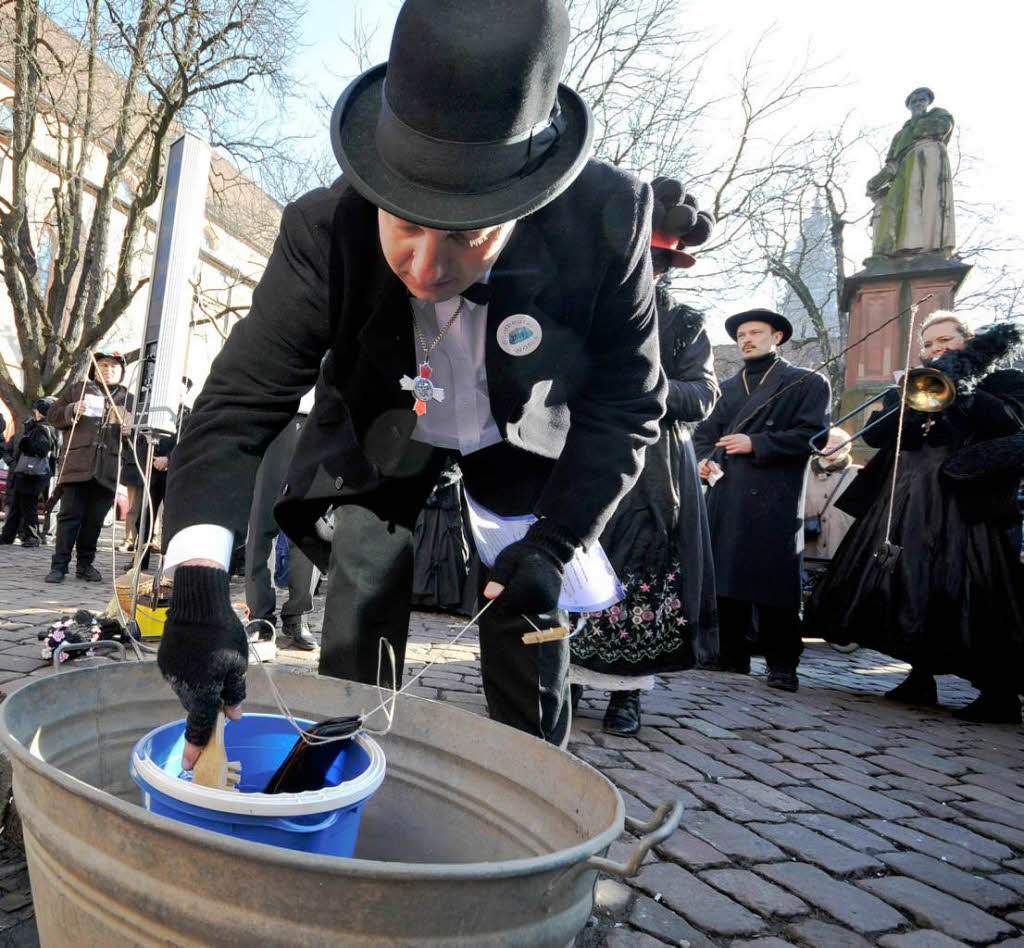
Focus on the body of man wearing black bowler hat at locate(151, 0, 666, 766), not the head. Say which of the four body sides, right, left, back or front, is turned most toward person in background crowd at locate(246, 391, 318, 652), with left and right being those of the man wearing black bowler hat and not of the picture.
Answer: back

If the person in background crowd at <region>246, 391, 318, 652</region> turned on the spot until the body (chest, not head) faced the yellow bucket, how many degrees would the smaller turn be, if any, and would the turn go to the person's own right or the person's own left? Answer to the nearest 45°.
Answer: approximately 90° to the person's own right

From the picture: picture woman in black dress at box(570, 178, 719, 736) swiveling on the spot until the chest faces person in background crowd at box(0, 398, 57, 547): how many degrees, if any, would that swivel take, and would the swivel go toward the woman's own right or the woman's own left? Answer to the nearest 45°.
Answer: approximately 90° to the woman's own right

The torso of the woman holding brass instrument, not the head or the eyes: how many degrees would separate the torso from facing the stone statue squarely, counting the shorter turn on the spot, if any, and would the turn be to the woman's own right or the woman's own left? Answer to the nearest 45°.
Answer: approximately 135° to the woman's own right

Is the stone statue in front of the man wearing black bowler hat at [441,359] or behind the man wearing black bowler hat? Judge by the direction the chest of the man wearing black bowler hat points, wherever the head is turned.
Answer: behind

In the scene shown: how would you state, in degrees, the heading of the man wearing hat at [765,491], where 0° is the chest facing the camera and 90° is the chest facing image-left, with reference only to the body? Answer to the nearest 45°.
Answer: approximately 45°

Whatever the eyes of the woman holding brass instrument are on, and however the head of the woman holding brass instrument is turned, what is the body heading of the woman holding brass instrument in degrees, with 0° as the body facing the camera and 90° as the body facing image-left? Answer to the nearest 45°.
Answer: approximately 45°
